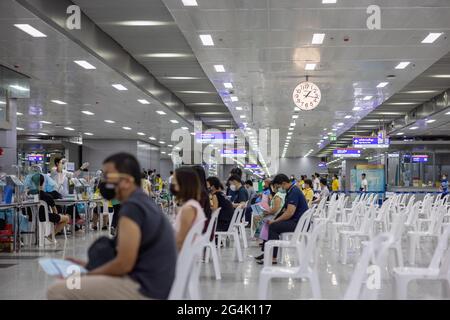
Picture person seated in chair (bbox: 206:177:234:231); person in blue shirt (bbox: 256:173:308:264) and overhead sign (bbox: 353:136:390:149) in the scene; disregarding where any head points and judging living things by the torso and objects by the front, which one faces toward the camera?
the overhead sign

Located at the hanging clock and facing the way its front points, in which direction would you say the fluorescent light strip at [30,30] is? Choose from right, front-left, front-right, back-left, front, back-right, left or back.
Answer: front-right

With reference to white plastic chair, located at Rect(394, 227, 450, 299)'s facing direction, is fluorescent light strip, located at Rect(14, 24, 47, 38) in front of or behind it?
in front

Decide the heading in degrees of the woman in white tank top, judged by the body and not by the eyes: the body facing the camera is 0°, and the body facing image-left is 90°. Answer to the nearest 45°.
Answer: approximately 90°

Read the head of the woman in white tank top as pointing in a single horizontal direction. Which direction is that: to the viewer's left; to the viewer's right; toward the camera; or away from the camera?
to the viewer's left

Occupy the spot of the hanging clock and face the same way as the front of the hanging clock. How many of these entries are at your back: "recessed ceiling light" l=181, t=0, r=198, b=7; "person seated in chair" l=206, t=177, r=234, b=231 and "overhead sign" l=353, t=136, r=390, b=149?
1

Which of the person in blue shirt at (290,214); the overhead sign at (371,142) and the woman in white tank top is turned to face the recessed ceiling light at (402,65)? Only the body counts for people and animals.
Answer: the overhead sign

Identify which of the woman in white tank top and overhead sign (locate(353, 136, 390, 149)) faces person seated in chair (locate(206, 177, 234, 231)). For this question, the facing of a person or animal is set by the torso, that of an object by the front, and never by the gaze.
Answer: the overhead sign

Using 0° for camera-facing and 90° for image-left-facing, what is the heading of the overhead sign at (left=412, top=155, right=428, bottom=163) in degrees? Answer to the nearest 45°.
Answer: approximately 0°
